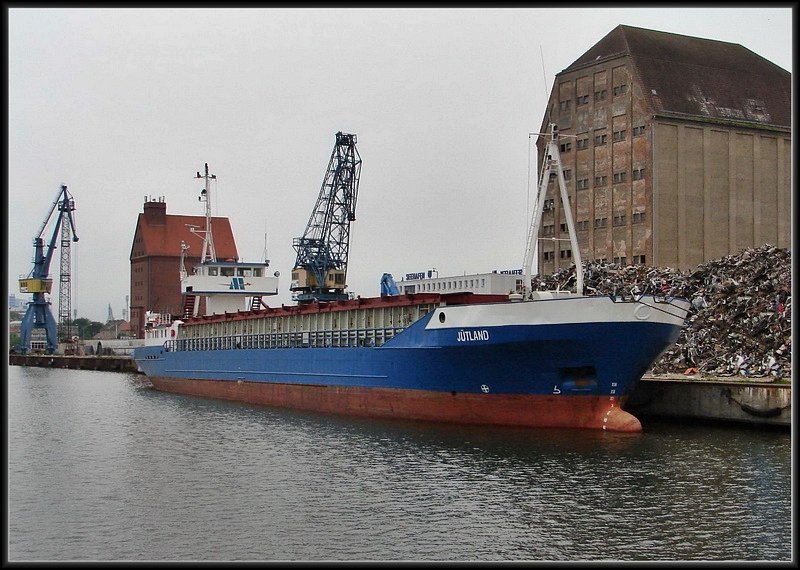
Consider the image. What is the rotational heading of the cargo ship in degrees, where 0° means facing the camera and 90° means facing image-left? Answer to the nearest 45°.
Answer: approximately 315°

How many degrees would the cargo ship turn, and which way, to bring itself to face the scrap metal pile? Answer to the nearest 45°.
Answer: approximately 90° to its left
